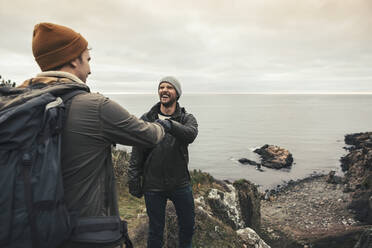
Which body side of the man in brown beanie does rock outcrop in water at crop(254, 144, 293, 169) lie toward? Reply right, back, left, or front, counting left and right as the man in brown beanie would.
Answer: front

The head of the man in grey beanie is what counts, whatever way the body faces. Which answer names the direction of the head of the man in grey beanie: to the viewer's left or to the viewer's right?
to the viewer's left

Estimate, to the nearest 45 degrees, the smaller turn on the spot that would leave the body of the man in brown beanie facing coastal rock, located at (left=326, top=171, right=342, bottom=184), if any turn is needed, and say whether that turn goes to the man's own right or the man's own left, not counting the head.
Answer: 0° — they already face it

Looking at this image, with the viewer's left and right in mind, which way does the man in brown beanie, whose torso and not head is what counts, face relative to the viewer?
facing away from the viewer and to the right of the viewer

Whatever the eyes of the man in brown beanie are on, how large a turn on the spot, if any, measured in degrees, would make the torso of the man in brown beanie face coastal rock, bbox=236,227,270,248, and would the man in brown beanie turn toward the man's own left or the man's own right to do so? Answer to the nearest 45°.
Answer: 0° — they already face it

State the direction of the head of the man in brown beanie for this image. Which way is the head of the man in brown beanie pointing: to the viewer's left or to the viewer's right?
to the viewer's right

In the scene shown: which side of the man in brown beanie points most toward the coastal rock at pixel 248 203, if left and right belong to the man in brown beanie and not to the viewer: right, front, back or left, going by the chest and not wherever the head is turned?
front

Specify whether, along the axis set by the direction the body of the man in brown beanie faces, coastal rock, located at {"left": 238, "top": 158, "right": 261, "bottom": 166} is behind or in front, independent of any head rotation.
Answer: in front

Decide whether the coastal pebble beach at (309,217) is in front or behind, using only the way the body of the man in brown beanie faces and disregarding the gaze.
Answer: in front
